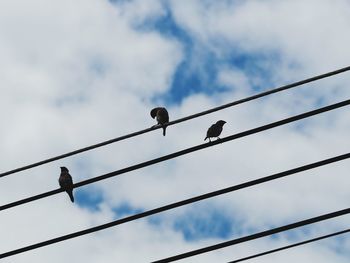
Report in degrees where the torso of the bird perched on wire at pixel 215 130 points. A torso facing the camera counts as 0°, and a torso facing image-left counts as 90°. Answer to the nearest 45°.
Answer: approximately 270°

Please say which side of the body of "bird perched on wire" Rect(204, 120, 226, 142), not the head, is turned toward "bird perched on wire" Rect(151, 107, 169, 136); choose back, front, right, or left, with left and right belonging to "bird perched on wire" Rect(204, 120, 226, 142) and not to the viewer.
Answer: back

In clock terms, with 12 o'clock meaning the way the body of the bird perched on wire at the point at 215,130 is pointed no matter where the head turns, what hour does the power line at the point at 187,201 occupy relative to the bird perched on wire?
The power line is roughly at 3 o'clock from the bird perched on wire.
